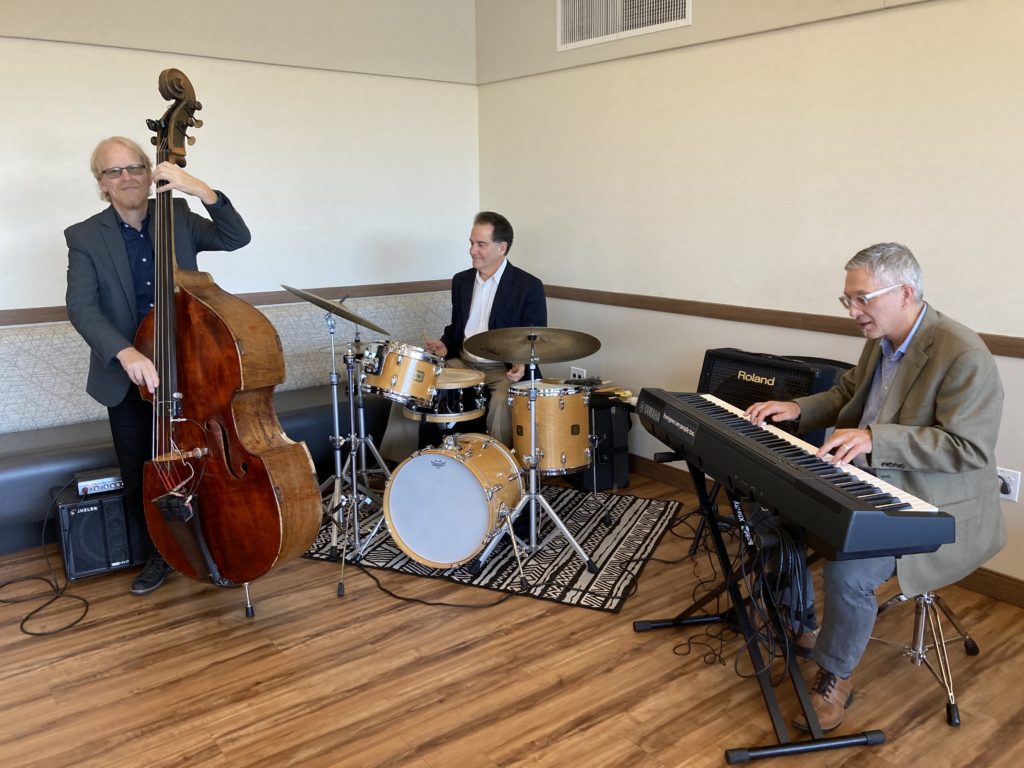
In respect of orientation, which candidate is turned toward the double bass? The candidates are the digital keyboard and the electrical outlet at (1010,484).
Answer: the electrical outlet

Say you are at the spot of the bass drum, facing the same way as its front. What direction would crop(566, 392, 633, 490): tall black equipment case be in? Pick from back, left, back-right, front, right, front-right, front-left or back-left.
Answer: back

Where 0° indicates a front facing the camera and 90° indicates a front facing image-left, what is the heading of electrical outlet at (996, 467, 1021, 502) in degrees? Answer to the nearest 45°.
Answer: approximately 45°

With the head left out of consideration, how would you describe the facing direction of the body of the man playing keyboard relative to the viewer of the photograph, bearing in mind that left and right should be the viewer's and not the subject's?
facing the viewer and to the left of the viewer

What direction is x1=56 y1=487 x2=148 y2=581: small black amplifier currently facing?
toward the camera

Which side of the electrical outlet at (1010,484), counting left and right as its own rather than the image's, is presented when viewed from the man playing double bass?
front

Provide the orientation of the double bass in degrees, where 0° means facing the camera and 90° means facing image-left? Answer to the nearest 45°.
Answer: approximately 45°

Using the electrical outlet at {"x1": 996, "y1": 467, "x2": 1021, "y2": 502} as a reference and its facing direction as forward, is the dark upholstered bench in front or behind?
in front

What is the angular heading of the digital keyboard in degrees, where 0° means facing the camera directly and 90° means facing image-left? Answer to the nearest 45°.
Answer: approximately 225°

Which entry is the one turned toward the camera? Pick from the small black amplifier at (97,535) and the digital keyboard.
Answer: the small black amplifier

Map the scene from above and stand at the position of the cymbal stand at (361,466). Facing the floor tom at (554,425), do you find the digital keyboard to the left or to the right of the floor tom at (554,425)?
right

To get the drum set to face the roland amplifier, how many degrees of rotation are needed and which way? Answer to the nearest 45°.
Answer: approximately 135° to its left

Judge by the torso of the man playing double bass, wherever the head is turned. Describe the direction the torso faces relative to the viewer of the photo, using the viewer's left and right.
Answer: facing the viewer

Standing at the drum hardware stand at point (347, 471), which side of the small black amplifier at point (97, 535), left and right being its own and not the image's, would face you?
left

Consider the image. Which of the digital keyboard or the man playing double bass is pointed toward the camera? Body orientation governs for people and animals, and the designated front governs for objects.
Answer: the man playing double bass
